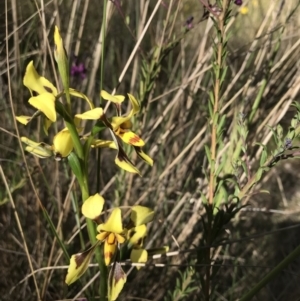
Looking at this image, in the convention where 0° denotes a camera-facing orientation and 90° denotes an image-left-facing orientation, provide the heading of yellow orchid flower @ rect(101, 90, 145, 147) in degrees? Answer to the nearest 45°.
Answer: approximately 315°

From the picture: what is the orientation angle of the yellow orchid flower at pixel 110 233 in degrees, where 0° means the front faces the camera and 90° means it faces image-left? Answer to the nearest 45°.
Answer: approximately 0°

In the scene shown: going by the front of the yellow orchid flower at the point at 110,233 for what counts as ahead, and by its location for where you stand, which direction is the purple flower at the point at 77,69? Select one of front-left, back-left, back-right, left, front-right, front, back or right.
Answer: back

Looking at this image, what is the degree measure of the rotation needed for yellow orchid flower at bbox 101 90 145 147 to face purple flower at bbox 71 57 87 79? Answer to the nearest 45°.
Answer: approximately 135° to its left
